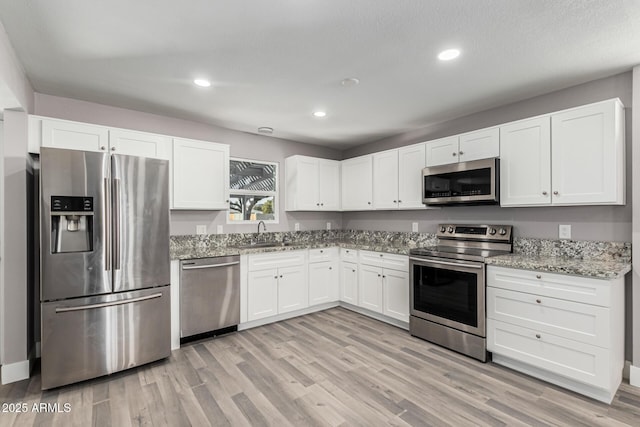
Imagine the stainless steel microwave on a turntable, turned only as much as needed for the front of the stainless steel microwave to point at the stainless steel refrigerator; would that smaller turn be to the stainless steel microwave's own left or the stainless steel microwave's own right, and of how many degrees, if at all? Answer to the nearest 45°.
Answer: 0° — it already faces it

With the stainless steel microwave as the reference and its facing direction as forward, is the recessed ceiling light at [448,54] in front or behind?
in front

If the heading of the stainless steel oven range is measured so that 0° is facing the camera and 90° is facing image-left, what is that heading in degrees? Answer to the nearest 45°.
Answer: approximately 45°

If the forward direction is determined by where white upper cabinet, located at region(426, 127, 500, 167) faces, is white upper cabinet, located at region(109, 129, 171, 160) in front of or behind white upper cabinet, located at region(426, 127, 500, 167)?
in front

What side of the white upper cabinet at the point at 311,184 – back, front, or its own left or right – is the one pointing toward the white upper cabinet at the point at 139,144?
right

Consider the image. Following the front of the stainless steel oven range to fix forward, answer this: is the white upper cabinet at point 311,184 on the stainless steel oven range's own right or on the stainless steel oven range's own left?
on the stainless steel oven range's own right

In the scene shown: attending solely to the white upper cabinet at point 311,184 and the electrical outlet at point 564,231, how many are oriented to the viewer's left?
0
